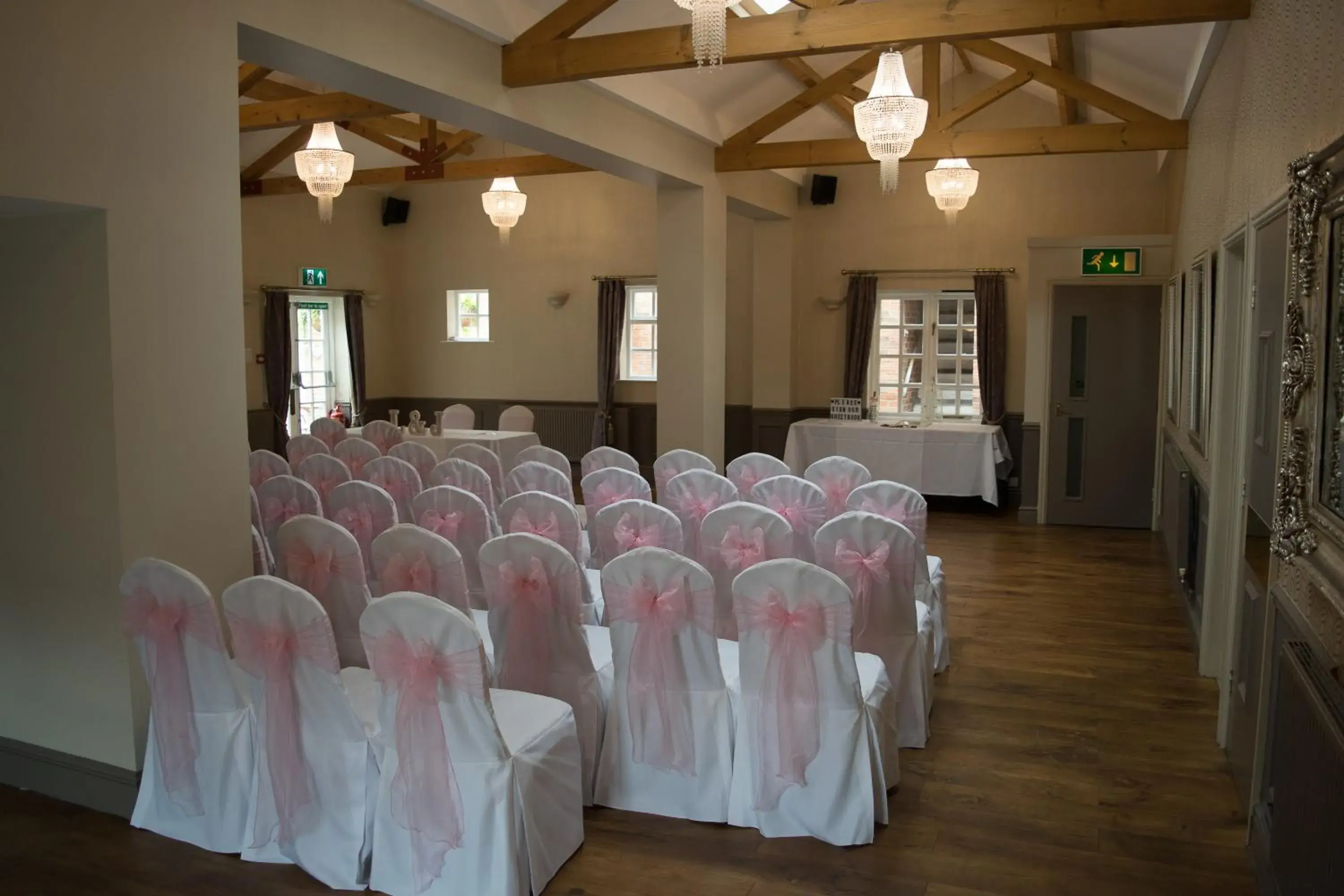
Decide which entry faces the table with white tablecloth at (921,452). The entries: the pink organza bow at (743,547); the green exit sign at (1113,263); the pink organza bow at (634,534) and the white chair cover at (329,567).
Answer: the white chair cover

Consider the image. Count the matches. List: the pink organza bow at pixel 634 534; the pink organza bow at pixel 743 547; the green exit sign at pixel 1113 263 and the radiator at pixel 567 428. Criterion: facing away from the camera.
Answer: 0

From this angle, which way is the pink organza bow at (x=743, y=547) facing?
toward the camera

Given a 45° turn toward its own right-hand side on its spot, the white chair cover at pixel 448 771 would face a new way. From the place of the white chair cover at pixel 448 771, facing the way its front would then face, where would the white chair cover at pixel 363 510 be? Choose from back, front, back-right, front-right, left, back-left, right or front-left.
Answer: left

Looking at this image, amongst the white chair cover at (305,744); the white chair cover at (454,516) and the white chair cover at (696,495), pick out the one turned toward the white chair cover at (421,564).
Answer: the white chair cover at (305,744)

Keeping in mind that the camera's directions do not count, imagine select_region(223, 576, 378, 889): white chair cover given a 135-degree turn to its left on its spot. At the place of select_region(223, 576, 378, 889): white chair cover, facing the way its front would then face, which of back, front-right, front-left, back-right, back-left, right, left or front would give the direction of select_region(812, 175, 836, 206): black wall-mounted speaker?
back-right

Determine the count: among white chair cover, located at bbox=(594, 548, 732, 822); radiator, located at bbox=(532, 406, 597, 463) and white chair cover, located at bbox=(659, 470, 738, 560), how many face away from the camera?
2

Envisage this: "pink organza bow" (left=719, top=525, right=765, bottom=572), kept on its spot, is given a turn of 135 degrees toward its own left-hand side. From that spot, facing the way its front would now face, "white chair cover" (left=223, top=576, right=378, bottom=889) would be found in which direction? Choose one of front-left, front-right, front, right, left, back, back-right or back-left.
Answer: back

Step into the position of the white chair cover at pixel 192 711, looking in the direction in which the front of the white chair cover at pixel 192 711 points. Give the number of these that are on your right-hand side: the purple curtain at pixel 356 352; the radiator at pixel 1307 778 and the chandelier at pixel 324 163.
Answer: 1

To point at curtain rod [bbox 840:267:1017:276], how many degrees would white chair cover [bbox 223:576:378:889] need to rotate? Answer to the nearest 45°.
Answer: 0° — it already faces it

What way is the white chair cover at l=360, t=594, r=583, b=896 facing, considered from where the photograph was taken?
facing away from the viewer and to the right of the viewer

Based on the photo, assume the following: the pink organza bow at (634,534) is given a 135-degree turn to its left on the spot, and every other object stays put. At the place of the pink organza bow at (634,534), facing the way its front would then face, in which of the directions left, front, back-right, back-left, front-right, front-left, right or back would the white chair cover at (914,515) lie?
front-right

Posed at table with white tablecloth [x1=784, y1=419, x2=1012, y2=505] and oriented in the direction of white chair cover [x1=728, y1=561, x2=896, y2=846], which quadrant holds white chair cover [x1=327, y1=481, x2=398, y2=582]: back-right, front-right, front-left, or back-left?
front-right

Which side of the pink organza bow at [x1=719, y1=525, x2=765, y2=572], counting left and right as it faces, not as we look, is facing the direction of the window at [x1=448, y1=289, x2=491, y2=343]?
back

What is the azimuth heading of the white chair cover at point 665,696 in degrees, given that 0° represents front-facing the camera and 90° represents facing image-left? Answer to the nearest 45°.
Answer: approximately 180°

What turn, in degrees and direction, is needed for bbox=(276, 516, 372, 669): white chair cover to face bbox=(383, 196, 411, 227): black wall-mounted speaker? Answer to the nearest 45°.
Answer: approximately 45° to its left

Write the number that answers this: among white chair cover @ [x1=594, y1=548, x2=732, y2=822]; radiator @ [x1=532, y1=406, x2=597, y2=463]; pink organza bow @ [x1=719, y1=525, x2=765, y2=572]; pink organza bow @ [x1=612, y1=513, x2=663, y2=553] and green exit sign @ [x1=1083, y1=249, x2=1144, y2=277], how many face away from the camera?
1

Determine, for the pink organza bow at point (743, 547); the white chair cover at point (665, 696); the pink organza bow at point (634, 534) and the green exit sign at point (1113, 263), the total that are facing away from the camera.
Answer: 1

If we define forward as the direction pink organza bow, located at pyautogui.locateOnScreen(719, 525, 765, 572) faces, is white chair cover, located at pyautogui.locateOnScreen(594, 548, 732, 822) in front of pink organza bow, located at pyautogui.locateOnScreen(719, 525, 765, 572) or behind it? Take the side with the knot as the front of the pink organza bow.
in front

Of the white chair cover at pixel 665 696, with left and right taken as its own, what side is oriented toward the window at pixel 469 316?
front

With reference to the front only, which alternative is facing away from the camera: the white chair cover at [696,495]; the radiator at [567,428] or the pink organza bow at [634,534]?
the white chair cover

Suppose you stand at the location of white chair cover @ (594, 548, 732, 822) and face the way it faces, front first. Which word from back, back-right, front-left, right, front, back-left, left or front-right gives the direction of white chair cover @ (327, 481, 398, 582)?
front-left

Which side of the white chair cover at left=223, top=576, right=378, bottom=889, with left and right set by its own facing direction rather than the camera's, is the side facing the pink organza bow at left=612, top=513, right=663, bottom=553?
front

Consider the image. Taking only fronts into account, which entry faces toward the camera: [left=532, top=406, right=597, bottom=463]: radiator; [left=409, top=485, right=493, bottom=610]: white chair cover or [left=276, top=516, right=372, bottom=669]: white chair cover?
the radiator
